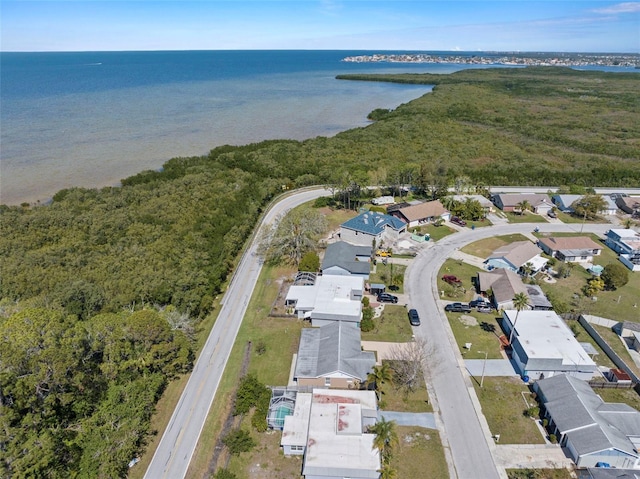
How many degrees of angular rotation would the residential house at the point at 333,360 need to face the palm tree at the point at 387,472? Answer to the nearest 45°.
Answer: approximately 90° to its right

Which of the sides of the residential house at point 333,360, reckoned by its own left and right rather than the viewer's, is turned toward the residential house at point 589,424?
front

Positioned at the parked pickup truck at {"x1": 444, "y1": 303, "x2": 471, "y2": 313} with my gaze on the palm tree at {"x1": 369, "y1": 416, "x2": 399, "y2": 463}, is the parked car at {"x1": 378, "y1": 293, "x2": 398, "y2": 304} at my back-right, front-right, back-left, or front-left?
front-right

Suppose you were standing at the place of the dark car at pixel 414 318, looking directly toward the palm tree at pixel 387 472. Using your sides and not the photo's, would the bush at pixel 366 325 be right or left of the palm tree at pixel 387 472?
right

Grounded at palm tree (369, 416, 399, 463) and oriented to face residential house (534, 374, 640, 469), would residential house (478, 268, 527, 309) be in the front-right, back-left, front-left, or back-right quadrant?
front-left

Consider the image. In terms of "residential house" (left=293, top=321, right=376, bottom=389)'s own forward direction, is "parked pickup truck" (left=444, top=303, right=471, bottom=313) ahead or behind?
ahead

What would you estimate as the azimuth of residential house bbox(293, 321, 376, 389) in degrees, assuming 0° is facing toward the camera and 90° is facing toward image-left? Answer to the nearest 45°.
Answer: approximately 270°

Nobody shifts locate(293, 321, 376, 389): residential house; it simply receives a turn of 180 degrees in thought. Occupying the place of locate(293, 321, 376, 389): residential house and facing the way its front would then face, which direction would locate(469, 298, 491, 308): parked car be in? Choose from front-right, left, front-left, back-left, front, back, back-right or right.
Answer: back-right

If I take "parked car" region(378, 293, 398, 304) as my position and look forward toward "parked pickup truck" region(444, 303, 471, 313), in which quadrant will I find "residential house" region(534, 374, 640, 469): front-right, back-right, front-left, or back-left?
front-right

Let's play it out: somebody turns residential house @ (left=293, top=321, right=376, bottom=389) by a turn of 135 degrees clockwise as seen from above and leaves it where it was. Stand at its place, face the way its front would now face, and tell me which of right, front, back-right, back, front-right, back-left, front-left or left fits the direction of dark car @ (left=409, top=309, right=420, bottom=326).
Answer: back

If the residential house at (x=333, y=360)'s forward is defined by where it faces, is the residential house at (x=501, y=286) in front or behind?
in front

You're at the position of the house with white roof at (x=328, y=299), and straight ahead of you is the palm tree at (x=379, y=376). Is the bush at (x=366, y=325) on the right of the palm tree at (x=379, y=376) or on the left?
left

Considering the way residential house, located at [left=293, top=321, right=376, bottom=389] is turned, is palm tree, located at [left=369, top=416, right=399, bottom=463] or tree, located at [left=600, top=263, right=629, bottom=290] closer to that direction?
the tree, located at [left=600, top=263, right=629, bottom=290]

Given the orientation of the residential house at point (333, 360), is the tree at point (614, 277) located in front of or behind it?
in front

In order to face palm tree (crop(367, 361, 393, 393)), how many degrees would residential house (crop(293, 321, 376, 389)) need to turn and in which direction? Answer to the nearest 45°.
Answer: approximately 45° to its right

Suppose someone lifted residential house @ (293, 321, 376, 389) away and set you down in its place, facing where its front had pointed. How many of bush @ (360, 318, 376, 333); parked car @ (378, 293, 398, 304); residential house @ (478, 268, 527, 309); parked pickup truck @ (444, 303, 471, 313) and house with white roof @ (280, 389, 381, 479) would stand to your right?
1

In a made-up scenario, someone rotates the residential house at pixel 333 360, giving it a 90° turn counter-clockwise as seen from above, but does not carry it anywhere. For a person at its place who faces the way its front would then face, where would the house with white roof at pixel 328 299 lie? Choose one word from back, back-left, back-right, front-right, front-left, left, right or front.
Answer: front

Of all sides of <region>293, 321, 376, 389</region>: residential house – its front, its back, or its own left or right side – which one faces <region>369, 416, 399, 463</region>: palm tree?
right

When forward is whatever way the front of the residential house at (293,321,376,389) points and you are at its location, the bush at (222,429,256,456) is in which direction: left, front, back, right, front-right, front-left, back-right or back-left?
back-right
